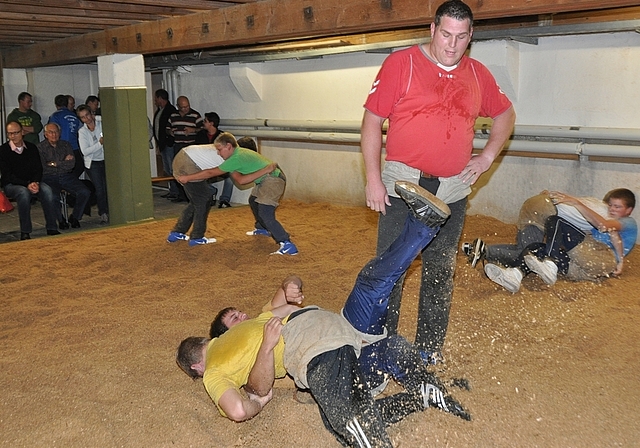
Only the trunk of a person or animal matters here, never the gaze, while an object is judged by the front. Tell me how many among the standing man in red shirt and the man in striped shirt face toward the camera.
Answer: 2

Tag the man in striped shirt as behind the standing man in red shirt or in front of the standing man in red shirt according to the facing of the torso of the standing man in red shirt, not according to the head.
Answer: behind

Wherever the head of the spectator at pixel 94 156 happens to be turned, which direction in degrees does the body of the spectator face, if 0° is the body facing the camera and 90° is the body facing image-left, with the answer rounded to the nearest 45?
approximately 315°

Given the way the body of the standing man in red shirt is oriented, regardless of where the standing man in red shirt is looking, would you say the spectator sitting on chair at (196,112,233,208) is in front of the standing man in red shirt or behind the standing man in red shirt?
behind

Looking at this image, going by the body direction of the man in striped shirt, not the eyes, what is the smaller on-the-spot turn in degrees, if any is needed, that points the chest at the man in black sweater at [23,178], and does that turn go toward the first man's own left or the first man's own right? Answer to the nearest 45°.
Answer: approximately 45° to the first man's own right

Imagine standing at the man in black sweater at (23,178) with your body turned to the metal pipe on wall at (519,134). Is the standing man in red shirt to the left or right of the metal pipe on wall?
right
